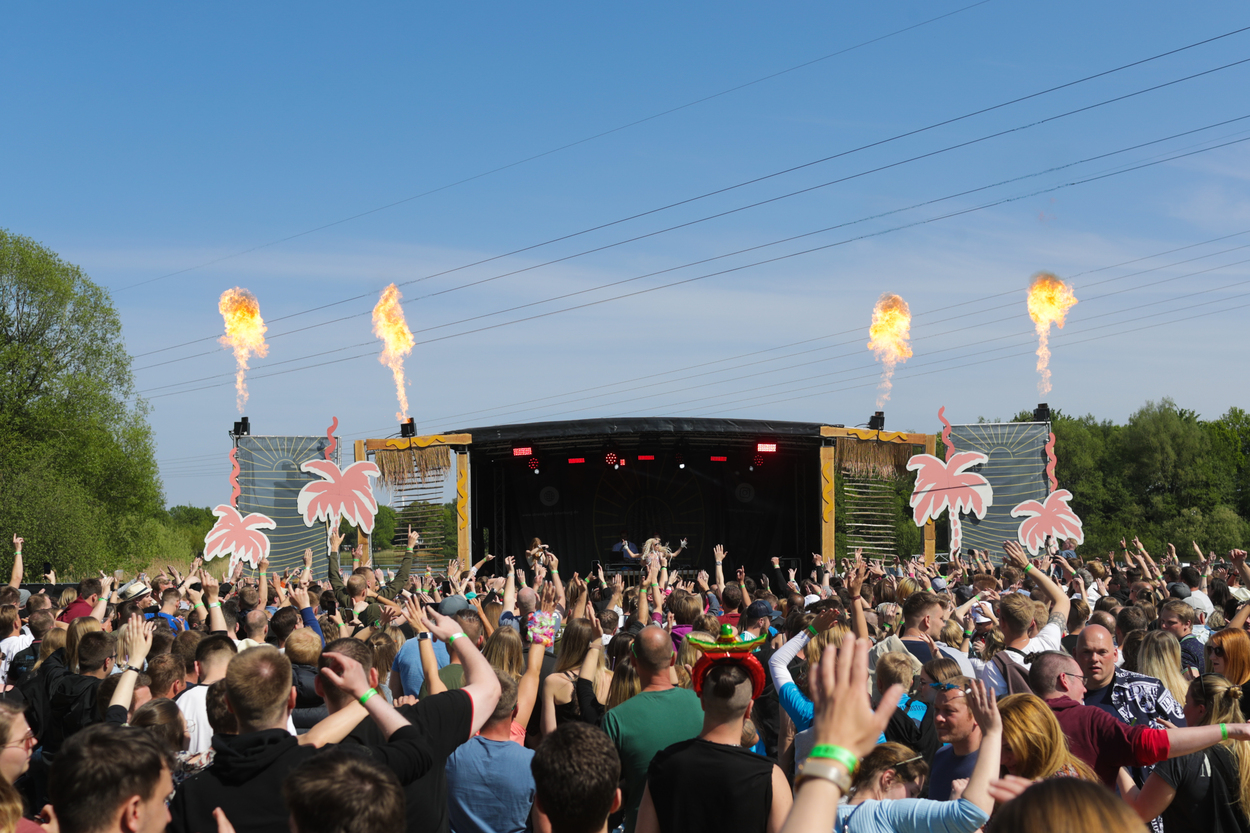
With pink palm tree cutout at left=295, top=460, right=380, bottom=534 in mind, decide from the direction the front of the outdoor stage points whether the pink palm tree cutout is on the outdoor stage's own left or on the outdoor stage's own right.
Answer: on the outdoor stage's own right

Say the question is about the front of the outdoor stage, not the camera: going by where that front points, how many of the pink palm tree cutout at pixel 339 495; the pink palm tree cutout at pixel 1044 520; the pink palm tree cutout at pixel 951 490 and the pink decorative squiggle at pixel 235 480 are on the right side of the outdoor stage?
2

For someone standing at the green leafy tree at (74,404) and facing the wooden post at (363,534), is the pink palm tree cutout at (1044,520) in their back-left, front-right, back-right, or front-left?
front-left

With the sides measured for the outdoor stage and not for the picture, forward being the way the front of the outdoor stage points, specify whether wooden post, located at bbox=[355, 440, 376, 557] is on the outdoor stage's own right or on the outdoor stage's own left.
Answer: on the outdoor stage's own right

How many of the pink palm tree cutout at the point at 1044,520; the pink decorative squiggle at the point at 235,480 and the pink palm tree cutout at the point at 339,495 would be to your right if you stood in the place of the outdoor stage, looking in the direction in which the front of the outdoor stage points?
2

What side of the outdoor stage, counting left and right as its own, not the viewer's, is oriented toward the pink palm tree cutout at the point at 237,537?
right

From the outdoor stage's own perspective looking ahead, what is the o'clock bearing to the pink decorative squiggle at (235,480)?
The pink decorative squiggle is roughly at 3 o'clock from the outdoor stage.

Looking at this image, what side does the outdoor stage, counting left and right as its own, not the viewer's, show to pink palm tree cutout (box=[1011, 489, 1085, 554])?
left

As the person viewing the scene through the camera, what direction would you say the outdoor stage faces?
facing the viewer

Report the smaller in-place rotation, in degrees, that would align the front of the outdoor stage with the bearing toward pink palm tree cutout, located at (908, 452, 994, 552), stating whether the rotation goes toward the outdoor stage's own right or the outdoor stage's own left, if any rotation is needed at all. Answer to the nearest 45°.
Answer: approximately 90° to the outdoor stage's own left

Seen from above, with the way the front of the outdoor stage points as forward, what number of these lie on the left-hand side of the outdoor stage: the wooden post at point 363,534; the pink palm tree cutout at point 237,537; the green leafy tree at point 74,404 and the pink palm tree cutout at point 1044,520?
1

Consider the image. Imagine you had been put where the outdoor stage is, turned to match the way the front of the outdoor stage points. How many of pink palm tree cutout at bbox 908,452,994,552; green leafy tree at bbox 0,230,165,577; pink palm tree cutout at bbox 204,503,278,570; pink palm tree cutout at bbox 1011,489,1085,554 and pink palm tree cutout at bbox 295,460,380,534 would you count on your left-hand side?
2
